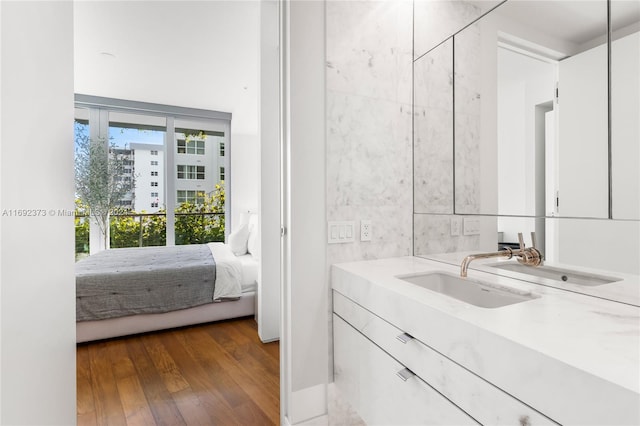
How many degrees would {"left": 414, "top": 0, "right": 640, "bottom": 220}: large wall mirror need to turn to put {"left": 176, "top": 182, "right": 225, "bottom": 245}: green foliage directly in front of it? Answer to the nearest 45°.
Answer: approximately 90° to its right

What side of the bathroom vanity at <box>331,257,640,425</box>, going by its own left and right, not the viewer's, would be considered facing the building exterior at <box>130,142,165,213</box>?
right

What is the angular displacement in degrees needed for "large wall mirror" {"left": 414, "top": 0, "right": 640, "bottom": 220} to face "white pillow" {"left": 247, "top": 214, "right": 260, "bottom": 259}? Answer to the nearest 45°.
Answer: approximately 90° to its right

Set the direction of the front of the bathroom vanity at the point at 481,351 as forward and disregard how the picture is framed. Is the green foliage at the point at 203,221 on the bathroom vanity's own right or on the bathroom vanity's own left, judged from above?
on the bathroom vanity's own right

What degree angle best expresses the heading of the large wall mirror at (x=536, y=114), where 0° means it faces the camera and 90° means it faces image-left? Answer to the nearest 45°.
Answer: approximately 45°

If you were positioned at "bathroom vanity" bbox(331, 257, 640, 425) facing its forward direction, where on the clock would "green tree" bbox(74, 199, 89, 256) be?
The green tree is roughly at 2 o'clock from the bathroom vanity.

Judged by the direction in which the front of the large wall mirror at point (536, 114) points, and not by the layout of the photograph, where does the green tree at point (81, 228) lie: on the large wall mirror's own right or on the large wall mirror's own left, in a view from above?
on the large wall mirror's own right

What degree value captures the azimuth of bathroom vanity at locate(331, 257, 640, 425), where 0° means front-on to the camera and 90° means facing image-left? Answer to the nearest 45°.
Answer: approximately 45°

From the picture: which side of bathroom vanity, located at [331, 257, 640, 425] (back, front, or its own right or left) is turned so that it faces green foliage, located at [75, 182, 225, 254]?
right

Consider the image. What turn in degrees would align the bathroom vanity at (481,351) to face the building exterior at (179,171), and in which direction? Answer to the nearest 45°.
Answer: approximately 90° to its right

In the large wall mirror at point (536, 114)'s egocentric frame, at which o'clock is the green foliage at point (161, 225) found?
The green foliage is roughly at 2 o'clock from the large wall mirror.
